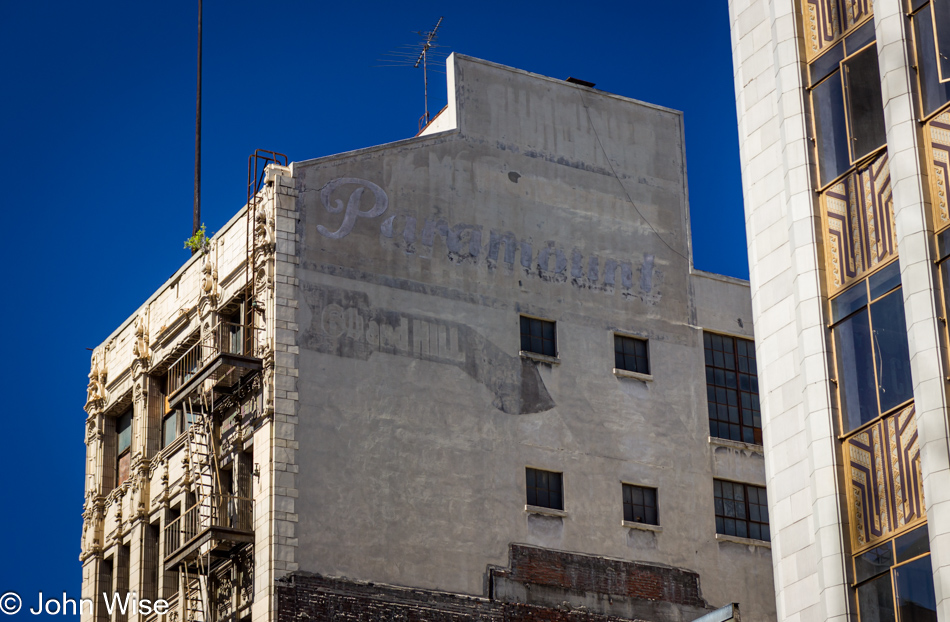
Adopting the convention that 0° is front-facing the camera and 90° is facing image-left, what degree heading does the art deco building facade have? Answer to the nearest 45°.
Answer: approximately 45°
